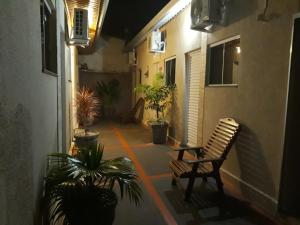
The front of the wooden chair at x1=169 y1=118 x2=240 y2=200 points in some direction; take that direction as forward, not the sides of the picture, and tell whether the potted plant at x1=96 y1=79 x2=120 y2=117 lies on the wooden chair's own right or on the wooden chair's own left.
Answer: on the wooden chair's own right

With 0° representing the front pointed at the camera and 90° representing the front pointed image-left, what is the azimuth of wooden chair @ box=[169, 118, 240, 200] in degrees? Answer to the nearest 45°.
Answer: approximately 45°

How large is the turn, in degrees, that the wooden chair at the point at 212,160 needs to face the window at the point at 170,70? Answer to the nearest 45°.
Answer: approximately 135° to its right

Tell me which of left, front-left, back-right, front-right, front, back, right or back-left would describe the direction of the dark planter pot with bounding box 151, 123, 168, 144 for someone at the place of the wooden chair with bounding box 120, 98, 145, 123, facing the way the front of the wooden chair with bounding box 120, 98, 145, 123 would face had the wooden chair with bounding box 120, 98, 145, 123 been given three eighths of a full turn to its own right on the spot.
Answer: back-right

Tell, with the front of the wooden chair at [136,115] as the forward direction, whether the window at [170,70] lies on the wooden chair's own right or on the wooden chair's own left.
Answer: on the wooden chair's own left

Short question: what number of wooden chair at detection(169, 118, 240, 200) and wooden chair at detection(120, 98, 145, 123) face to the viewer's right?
0

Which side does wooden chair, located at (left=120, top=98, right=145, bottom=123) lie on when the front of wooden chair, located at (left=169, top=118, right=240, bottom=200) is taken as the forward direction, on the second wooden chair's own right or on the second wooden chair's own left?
on the second wooden chair's own right
